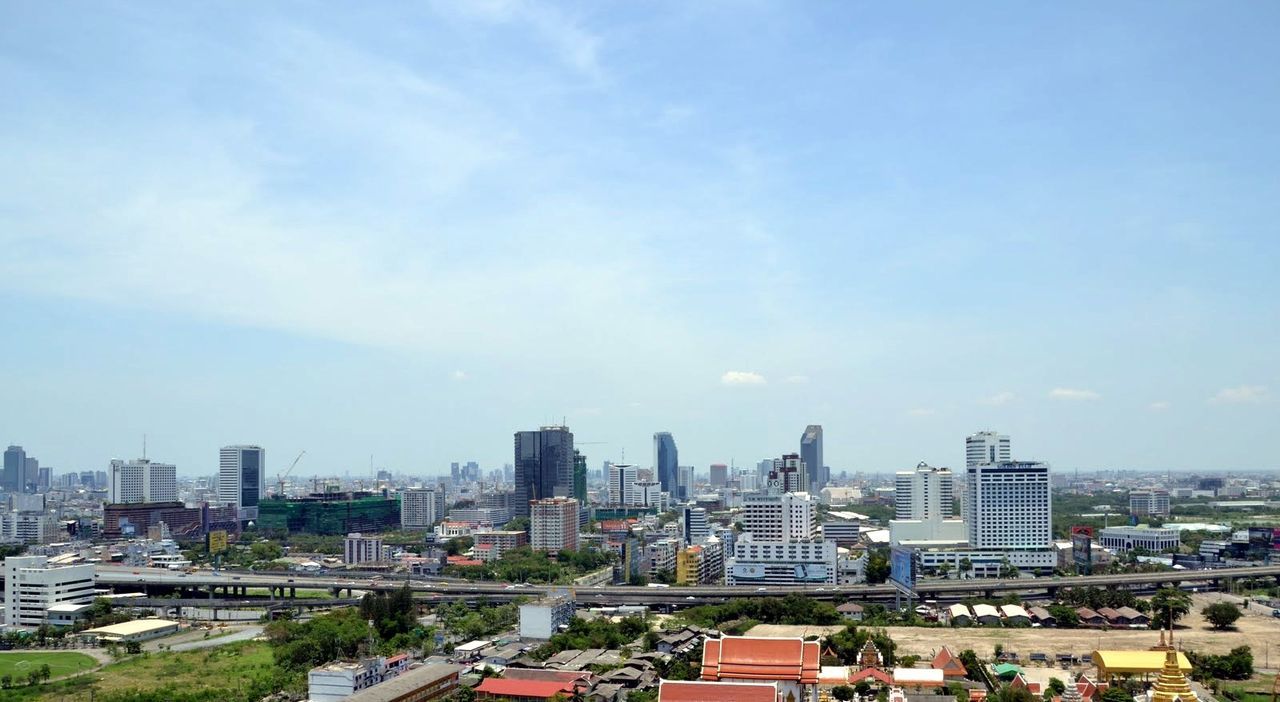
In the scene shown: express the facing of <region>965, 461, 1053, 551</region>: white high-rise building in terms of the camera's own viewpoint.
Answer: facing the viewer

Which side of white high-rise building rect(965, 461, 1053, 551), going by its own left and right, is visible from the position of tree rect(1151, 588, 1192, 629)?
front

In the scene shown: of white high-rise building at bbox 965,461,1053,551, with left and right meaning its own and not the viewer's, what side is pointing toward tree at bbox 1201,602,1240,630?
front

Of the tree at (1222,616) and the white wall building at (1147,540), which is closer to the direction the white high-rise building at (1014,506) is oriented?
the tree

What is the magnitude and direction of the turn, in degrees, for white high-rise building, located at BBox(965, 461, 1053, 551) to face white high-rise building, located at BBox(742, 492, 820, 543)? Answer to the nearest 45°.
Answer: approximately 45° to its right

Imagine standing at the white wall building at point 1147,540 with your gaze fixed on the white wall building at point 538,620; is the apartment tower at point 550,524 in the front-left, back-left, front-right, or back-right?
front-right

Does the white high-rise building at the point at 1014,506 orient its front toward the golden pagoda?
yes

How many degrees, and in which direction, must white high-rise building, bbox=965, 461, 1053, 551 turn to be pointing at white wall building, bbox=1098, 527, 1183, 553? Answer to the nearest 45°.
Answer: approximately 135° to its left

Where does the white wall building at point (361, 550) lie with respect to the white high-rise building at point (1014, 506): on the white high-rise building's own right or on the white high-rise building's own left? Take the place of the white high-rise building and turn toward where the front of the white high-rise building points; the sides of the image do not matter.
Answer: on the white high-rise building's own right

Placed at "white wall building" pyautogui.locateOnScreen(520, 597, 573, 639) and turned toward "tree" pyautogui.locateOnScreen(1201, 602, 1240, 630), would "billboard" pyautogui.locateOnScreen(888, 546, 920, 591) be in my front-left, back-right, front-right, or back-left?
front-left

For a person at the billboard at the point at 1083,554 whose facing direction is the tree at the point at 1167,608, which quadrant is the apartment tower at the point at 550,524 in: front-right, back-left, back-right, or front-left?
back-right
